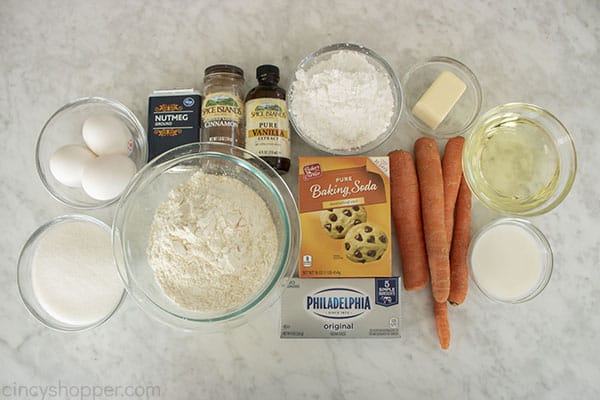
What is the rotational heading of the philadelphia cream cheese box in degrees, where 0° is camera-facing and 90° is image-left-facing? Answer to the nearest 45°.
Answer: approximately 0°
